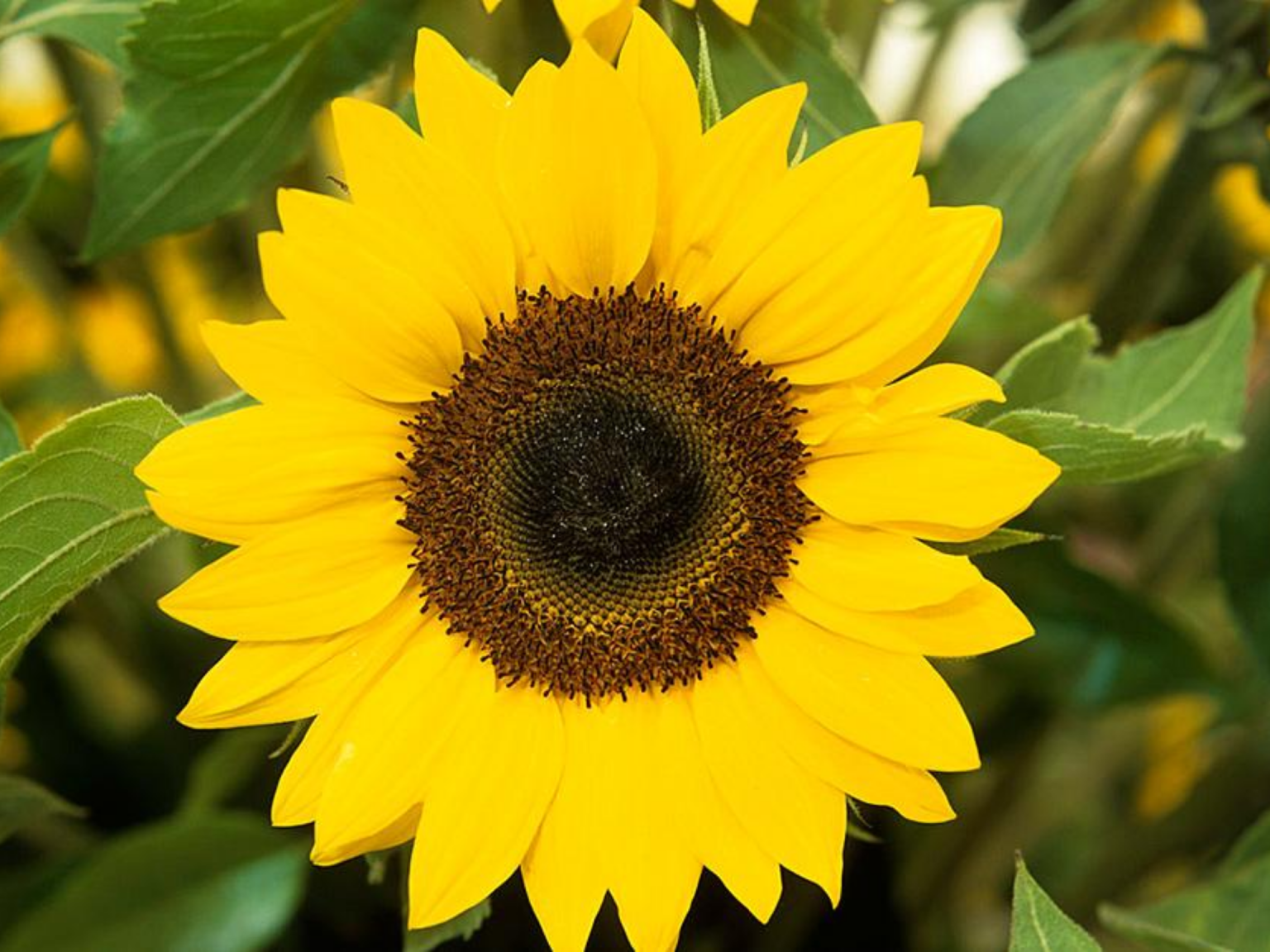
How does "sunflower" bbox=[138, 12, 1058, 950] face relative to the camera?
toward the camera

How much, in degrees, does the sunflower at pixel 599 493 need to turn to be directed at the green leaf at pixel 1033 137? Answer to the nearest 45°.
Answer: approximately 135° to its left

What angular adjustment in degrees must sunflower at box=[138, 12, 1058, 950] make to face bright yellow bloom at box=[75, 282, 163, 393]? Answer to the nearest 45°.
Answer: approximately 135° to its right
